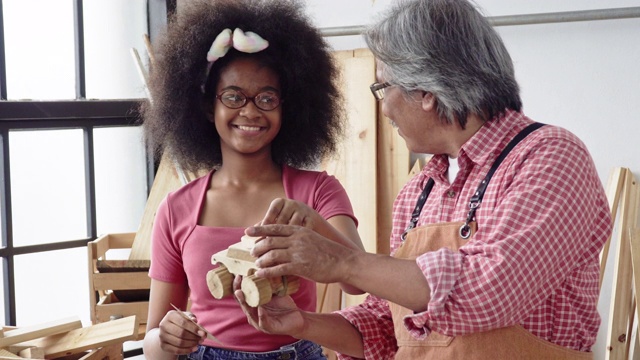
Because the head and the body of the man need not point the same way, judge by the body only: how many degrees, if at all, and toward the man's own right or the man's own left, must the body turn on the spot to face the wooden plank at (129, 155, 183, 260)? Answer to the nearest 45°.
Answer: approximately 90° to the man's own right

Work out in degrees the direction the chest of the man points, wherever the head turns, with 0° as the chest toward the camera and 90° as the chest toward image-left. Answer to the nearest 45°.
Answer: approximately 45°

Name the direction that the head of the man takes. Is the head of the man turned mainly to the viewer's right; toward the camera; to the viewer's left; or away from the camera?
to the viewer's left

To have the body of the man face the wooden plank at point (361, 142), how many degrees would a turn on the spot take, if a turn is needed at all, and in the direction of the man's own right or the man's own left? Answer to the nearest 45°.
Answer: approximately 135° to the man's own right

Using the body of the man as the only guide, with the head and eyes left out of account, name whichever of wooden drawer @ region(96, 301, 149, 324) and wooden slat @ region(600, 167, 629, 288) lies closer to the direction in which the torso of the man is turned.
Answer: the wooden drawer

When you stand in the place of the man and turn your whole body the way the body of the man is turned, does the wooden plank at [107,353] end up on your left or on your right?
on your right

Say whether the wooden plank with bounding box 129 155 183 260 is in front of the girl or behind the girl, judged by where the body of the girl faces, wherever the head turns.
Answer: behind

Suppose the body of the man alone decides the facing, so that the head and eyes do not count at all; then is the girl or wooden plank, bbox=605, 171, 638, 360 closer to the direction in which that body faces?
the girl
